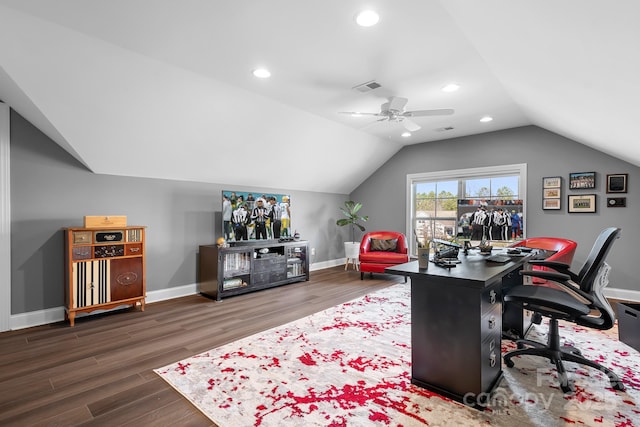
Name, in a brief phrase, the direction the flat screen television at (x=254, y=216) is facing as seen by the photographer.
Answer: facing the viewer and to the right of the viewer

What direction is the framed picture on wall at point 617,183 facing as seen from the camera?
toward the camera

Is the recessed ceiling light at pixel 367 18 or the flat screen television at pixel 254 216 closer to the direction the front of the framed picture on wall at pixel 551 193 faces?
the recessed ceiling light

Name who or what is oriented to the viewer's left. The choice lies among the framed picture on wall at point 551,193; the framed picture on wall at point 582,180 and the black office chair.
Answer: the black office chair

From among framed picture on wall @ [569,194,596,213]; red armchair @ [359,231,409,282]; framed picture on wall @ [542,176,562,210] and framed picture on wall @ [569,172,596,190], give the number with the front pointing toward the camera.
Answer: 4

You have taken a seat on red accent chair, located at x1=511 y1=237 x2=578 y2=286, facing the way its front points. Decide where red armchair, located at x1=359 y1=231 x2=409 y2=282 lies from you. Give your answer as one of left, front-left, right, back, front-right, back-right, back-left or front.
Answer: front-right

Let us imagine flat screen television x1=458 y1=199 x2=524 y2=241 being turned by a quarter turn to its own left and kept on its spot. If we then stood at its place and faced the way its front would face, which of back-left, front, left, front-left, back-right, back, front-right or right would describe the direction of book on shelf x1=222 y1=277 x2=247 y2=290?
back-right

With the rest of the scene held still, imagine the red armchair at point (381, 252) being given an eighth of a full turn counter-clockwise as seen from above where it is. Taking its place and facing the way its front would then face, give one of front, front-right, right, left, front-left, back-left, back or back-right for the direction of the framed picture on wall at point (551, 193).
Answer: front-left

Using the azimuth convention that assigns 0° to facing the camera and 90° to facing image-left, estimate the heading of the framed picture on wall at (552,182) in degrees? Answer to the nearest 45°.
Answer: approximately 0°

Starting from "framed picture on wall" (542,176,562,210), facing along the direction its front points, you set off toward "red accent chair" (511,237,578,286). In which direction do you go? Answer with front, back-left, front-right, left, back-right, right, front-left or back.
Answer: front

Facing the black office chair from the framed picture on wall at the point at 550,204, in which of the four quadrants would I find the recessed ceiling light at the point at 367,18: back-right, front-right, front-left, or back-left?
front-right

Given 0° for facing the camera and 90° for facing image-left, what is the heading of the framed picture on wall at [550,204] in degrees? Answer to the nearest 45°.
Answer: approximately 0°

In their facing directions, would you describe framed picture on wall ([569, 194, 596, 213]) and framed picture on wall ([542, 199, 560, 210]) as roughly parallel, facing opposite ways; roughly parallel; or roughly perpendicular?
roughly parallel

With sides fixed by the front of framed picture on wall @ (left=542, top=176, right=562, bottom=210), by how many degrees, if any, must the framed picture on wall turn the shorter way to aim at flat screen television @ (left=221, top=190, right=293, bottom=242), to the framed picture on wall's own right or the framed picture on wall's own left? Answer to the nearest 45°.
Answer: approximately 45° to the framed picture on wall's own right

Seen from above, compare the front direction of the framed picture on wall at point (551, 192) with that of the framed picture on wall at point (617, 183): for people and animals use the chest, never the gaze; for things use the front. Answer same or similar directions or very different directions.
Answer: same or similar directions

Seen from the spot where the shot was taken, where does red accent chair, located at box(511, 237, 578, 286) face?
facing the viewer and to the left of the viewer

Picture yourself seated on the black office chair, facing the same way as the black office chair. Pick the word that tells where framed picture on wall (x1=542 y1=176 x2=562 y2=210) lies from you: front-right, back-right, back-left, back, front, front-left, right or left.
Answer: right
